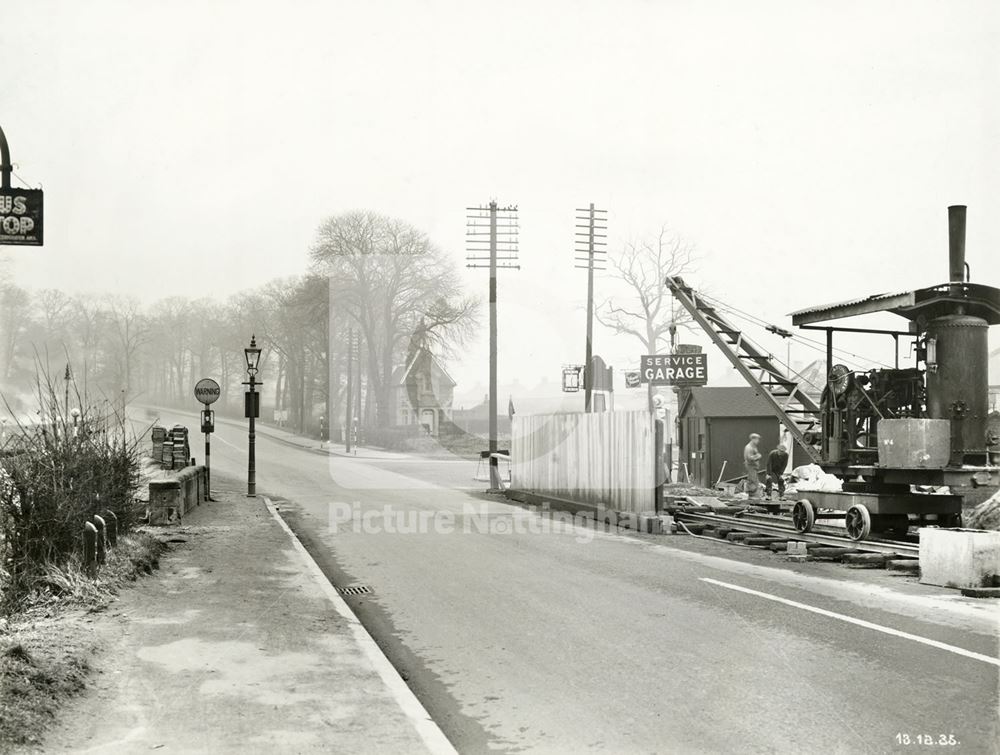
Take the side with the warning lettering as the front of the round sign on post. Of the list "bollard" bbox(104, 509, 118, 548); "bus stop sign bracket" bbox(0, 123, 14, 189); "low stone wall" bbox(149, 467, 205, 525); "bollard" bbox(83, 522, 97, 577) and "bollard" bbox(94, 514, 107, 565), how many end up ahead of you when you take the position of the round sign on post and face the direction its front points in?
5

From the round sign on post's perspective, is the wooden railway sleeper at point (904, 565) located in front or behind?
in front

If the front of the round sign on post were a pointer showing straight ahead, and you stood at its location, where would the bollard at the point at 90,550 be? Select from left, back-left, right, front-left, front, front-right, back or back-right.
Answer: front

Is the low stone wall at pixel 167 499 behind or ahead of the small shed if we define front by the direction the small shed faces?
ahead

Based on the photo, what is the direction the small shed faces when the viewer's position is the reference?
facing the viewer and to the left of the viewer

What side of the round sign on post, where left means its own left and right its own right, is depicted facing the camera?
front

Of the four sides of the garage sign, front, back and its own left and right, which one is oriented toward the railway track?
front

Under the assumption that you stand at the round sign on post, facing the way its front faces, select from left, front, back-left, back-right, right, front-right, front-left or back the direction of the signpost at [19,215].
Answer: front

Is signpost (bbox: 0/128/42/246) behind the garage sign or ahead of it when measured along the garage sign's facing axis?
ahead

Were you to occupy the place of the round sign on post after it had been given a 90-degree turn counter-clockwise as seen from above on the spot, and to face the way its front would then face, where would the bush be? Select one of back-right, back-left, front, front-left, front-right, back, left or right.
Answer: right

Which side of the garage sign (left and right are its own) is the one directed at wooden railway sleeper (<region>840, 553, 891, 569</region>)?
front

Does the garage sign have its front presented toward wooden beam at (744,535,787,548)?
yes

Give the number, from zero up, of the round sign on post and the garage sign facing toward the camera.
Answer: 2

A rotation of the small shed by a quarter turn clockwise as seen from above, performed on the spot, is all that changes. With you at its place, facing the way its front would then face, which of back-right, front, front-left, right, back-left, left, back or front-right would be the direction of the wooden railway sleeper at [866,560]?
back-left
